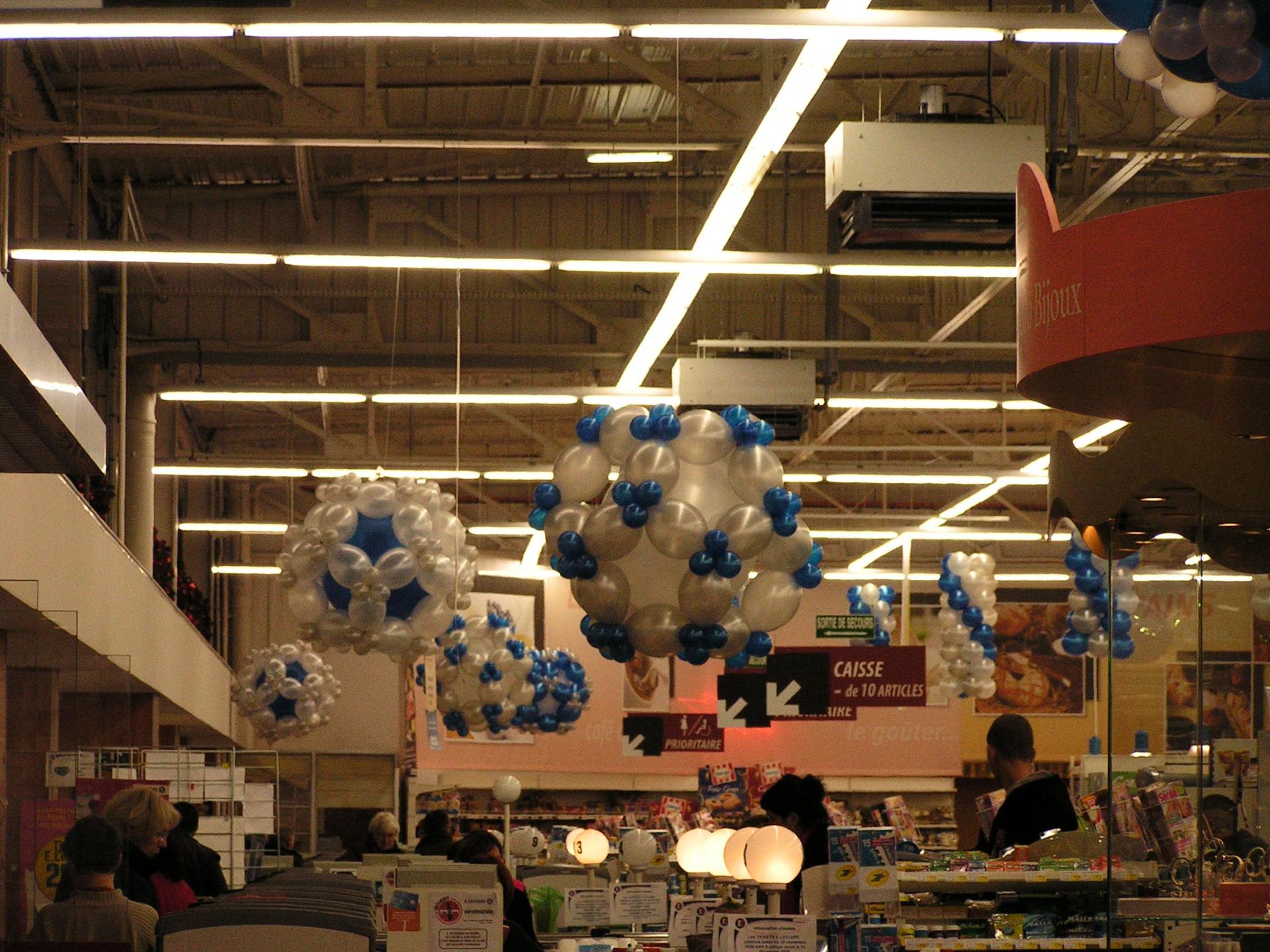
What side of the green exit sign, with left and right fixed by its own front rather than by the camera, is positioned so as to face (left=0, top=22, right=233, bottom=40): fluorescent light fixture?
front

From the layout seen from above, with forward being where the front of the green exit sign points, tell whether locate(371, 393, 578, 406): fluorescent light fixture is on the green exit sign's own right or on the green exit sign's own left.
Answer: on the green exit sign's own right
